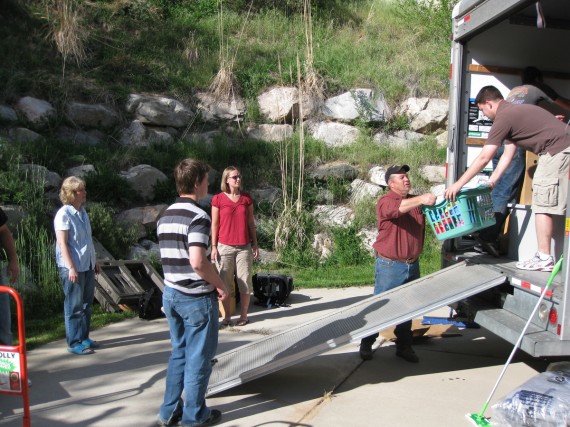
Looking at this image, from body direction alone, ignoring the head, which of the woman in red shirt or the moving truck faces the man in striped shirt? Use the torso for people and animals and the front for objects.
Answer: the woman in red shirt

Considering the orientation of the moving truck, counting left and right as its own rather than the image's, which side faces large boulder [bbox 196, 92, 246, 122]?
left

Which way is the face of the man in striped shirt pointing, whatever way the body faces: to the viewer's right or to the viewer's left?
to the viewer's right

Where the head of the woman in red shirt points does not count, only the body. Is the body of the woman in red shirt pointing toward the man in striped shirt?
yes

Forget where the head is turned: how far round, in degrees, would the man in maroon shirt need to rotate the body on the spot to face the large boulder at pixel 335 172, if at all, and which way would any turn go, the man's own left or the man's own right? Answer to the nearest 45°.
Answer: approximately 135° to the man's own left

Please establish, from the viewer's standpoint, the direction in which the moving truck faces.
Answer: facing away from the viewer and to the right of the viewer

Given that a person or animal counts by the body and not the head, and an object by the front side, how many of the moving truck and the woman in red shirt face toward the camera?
1

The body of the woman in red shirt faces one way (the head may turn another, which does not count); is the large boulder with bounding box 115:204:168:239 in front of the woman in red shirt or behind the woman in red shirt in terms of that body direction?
behind

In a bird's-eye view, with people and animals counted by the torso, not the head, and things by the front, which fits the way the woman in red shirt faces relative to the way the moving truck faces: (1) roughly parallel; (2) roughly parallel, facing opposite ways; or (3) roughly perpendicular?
roughly perpendicular

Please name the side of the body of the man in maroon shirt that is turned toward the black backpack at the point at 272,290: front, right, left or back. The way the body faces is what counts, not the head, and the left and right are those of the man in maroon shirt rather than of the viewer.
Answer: back

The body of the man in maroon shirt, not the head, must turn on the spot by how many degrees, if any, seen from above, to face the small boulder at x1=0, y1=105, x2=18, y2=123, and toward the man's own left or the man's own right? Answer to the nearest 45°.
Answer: approximately 180°
